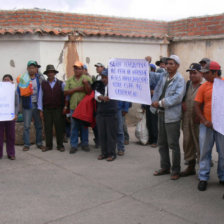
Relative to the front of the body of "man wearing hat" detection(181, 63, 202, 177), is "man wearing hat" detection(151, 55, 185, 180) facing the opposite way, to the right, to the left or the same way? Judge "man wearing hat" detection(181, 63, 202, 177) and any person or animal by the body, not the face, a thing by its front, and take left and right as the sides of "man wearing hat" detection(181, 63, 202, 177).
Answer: the same way

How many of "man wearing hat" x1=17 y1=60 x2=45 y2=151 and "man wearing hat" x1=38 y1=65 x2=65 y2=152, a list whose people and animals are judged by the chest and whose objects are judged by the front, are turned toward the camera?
2

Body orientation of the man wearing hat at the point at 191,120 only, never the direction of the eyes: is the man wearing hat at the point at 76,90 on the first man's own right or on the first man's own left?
on the first man's own right

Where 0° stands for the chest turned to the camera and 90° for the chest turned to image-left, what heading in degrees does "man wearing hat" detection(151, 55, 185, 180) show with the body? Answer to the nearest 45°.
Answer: approximately 45°

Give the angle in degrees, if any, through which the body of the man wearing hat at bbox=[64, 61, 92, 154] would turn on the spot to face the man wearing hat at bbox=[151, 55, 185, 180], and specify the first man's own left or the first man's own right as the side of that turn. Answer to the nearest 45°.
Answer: approximately 45° to the first man's own left

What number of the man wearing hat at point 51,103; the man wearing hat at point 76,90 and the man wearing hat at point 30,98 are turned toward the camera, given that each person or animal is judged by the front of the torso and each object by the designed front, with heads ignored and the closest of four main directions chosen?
3

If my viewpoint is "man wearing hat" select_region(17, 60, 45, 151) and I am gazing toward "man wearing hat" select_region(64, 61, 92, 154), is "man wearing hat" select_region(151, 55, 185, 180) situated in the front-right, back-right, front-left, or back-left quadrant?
front-right

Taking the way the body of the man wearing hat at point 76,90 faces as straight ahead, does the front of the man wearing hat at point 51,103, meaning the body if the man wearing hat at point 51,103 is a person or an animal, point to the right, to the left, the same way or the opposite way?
the same way

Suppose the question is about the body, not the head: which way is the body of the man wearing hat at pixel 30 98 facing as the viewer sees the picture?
toward the camera

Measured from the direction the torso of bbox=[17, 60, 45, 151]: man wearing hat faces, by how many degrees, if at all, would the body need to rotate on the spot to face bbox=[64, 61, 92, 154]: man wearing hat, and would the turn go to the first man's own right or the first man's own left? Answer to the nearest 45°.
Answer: approximately 90° to the first man's own left
